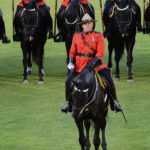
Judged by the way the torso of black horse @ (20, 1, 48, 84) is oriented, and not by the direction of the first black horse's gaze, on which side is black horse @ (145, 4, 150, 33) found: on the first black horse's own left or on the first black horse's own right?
on the first black horse's own left

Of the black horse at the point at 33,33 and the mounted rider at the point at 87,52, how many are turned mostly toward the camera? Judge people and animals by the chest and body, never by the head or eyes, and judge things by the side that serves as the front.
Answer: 2

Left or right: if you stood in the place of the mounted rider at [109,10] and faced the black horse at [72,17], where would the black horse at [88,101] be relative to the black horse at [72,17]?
left

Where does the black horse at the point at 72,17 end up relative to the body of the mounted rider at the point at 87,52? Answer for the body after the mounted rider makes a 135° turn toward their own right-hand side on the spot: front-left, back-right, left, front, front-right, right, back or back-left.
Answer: front-right

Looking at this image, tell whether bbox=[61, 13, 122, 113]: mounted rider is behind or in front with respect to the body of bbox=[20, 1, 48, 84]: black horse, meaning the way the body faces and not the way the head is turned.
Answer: in front

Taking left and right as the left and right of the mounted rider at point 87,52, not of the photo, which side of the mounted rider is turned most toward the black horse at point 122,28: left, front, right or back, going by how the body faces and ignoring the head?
back

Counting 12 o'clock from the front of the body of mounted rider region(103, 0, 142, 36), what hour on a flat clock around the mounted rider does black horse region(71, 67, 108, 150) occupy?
The black horse is roughly at 12 o'clock from the mounted rider.

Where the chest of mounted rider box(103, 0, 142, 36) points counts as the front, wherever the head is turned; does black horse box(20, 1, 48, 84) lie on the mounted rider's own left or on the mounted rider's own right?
on the mounted rider's own right

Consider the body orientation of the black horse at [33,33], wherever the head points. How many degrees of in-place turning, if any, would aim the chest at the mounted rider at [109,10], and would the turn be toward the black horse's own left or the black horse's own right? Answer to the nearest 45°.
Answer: approximately 90° to the black horse's own left

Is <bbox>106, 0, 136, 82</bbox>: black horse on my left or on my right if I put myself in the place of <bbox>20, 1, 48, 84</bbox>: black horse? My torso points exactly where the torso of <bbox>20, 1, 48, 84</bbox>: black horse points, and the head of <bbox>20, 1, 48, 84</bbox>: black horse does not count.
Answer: on my left

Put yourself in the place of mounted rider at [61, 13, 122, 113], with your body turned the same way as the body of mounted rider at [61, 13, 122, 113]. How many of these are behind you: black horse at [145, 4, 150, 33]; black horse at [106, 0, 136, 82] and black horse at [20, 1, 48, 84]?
3

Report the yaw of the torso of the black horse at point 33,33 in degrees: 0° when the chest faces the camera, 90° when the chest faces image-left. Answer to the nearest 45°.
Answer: approximately 0°
